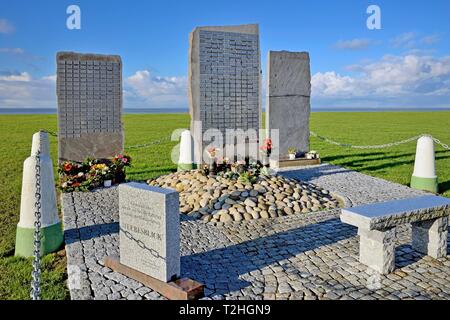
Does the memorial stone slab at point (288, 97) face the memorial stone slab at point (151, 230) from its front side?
yes

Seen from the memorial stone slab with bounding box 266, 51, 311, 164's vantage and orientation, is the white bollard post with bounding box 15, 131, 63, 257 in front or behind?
in front

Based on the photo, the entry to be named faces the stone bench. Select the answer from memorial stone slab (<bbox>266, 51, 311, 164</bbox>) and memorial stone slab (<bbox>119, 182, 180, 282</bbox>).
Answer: memorial stone slab (<bbox>266, 51, 311, 164</bbox>)

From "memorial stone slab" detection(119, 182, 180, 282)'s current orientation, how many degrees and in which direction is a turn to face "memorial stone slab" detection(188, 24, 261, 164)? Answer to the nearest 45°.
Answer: approximately 135° to its right

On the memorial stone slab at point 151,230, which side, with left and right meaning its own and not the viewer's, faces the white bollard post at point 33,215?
right

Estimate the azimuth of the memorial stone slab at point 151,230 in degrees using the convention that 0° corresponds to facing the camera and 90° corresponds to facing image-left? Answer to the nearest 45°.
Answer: approximately 45°

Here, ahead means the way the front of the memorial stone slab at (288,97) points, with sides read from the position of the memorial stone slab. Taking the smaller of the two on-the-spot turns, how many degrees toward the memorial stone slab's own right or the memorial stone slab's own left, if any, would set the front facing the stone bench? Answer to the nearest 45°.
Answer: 0° — it already faces it

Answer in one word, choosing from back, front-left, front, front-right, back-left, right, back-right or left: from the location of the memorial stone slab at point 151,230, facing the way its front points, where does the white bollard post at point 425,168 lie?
back

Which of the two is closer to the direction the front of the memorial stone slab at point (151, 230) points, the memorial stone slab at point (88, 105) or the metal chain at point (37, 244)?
the metal chain
